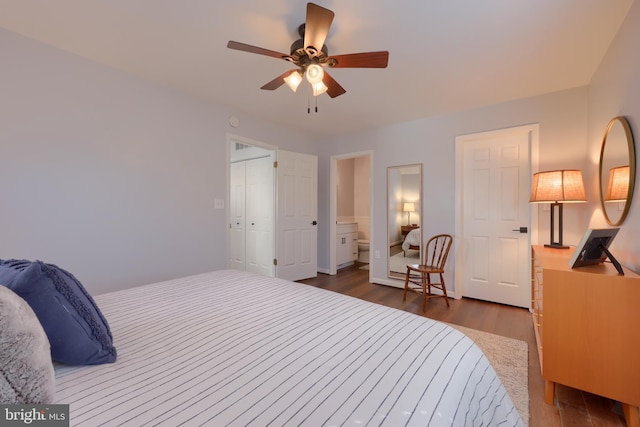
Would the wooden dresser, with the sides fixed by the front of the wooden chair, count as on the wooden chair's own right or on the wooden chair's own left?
on the wooden chair's own left

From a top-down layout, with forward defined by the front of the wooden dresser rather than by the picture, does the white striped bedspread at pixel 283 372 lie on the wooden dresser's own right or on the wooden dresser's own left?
on the wooden dresser's own left

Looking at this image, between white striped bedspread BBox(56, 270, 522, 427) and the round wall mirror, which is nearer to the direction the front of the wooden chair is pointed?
the white striped bedspread

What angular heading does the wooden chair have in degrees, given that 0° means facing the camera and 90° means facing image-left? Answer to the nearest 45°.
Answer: approximately 45°

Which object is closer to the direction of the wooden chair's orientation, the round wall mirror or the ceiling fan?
the ceiling fan

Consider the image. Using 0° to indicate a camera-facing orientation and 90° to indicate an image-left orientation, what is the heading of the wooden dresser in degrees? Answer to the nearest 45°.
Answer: approximately 90°

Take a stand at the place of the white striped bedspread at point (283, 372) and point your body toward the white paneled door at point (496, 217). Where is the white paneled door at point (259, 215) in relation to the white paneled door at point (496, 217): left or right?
left

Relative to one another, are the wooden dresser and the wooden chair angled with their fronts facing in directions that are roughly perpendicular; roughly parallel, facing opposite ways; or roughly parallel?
roughly perpendicular

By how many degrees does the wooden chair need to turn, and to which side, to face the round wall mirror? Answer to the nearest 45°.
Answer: approximately 90° to its left
